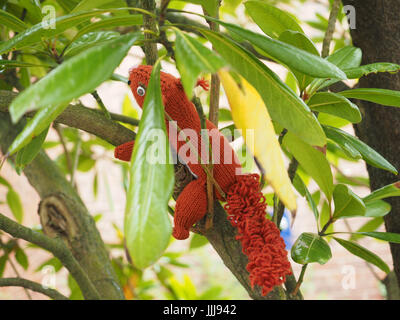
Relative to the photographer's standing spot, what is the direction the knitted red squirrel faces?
facing to the left of the viewer
